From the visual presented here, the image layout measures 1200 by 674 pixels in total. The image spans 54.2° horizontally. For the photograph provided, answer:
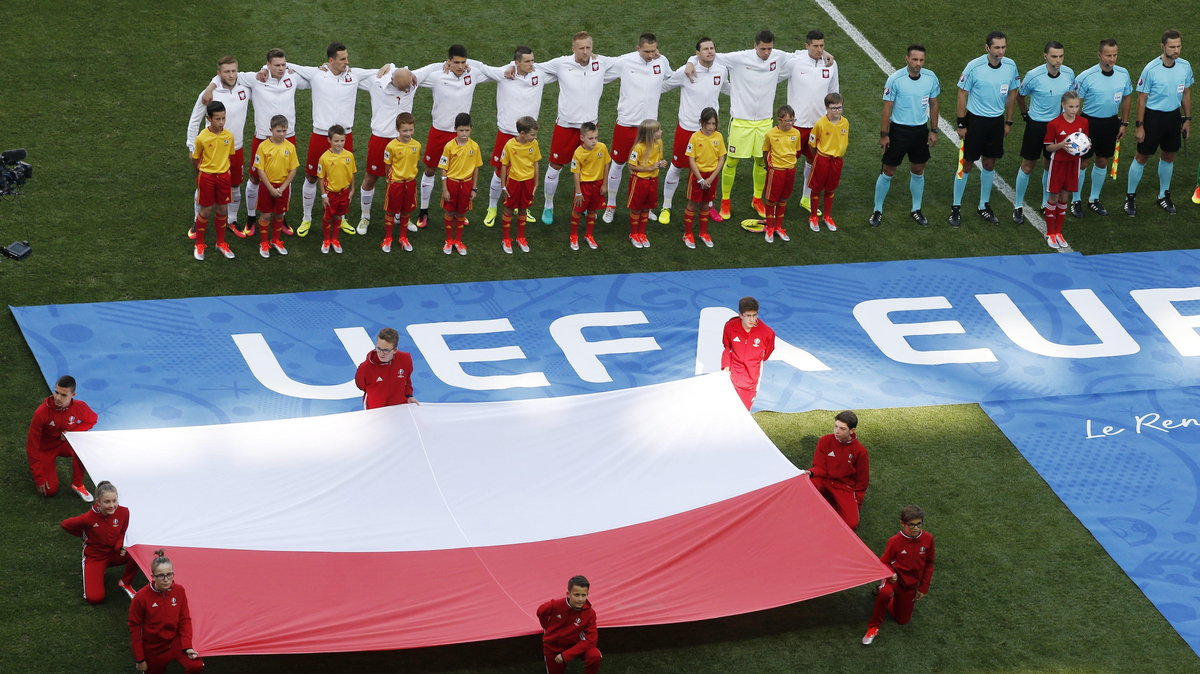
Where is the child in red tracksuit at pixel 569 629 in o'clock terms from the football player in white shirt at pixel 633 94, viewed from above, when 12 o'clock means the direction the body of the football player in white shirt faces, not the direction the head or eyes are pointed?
The child in red tracksuit is roughly at 12 o'clock from the football player in white shirt.

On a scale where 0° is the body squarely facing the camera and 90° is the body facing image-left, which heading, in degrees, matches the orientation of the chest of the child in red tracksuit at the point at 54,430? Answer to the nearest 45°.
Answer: approximately 315°

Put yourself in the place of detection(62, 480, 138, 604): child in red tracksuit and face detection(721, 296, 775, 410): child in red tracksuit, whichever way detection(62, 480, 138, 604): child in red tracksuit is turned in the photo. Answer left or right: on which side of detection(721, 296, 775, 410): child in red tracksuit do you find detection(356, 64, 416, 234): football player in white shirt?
left

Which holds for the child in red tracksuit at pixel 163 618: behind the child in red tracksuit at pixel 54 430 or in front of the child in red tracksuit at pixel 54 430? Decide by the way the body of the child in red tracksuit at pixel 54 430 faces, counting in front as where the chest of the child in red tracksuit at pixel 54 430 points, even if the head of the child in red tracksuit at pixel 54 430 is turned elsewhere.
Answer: in front

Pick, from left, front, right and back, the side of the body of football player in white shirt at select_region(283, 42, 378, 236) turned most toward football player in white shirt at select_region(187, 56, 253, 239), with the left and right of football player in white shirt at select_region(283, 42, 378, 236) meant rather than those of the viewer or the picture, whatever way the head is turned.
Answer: right

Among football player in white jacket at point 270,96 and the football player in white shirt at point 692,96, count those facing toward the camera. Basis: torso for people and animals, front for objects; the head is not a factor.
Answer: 2

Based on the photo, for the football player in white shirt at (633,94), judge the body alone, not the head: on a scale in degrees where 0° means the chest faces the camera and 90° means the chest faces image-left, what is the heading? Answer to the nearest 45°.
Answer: approximately 0°

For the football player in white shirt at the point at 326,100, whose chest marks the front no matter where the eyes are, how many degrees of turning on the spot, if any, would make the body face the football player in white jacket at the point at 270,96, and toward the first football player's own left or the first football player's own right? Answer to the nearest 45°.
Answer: approximately 90° to the first football player's own right

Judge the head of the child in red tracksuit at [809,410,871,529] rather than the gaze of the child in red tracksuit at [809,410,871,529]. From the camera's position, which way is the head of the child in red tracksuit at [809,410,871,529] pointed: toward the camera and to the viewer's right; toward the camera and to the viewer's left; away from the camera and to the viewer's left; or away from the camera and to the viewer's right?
toward the camera and to the viewer's left
